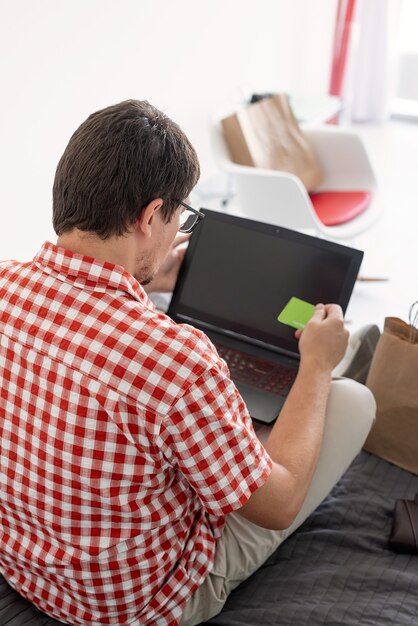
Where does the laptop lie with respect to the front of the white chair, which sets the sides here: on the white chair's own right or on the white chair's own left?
on the white chair's own right

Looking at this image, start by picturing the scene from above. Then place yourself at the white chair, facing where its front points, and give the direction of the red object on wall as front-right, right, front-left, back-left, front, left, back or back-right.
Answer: back-left

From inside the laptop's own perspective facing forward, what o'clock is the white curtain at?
The white curtain is roughly at 6 o'clock from the laptop.

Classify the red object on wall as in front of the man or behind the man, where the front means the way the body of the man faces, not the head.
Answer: in front

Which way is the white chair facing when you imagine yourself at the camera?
facing the viewer and to the right of the viewer

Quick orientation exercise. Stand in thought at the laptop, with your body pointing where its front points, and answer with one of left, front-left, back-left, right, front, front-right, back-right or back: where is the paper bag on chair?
back

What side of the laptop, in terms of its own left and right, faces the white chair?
back

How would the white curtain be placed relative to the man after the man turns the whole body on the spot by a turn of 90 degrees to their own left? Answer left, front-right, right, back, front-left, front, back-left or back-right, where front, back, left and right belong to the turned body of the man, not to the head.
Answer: front-right

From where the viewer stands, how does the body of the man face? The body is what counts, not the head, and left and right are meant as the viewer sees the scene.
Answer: facing away from the viewer and to the right of the viewer

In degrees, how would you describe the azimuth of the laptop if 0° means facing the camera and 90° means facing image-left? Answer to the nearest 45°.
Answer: approximately 0°

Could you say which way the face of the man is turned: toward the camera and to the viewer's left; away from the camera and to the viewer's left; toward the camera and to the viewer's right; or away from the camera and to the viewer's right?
away from the camera and to the viewer's right
